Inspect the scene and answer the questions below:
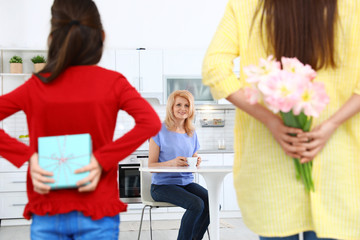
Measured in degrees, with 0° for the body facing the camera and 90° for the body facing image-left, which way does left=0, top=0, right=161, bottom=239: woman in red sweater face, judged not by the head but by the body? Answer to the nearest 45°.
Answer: approximately 180°

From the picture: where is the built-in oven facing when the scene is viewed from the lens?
facing the viewer

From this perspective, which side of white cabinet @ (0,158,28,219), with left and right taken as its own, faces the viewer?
front

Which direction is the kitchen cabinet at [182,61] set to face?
toward the camera

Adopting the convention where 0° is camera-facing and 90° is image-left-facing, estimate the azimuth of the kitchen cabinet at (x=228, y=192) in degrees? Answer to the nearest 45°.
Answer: approximately 0°

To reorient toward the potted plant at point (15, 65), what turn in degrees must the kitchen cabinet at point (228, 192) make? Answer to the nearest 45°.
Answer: approximately 90° to its right

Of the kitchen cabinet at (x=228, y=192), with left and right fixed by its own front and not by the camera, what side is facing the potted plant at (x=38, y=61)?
right

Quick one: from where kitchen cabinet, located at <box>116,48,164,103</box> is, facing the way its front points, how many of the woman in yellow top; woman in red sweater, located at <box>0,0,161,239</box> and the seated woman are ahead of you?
3

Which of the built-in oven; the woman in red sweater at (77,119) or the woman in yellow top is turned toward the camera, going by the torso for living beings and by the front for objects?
the built-in oven

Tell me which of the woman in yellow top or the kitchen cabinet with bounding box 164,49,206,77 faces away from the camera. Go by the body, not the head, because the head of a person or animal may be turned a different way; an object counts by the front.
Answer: the woman in yellow top

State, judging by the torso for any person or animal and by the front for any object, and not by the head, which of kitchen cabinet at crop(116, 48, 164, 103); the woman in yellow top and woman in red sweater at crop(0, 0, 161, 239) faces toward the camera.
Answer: the kitchen cabinet

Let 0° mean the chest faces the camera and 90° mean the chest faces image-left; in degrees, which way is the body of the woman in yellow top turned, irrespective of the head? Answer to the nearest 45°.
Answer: approximately 180°
